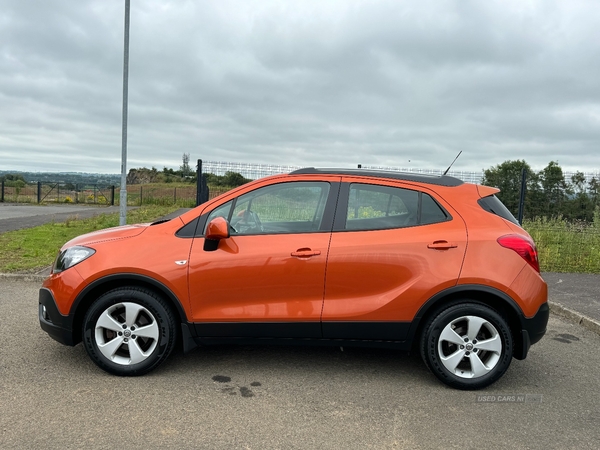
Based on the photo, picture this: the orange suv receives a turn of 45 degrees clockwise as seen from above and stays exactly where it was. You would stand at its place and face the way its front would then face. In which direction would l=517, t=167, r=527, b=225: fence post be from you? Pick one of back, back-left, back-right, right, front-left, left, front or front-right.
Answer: right

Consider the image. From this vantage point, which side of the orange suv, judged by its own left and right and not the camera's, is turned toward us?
left

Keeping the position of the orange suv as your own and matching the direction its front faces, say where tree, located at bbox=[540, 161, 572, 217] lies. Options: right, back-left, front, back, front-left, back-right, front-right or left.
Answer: back-right

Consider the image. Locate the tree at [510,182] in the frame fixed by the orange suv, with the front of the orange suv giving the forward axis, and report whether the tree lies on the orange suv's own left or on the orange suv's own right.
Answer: on the orange suv's own right
